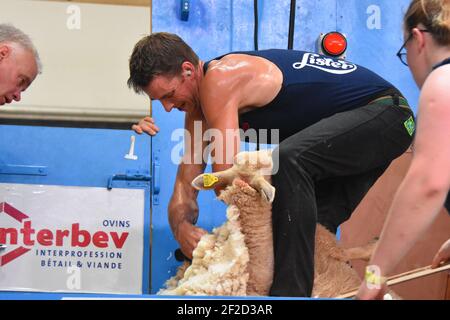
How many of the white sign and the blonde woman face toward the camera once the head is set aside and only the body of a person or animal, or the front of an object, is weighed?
1

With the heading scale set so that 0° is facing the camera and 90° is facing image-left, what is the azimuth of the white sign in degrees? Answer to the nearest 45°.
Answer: approximately 0°

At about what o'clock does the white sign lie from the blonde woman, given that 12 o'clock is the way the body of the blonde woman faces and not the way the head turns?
The white sign is roughly at 12 o'clock from the blonde woman.

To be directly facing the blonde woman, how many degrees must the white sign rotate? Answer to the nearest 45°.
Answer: approximately 45° to its left

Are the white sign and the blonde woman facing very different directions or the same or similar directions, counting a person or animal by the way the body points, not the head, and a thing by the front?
very different directions

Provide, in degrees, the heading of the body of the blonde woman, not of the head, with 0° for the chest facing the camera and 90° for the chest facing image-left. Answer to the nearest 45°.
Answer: approximately 135°
